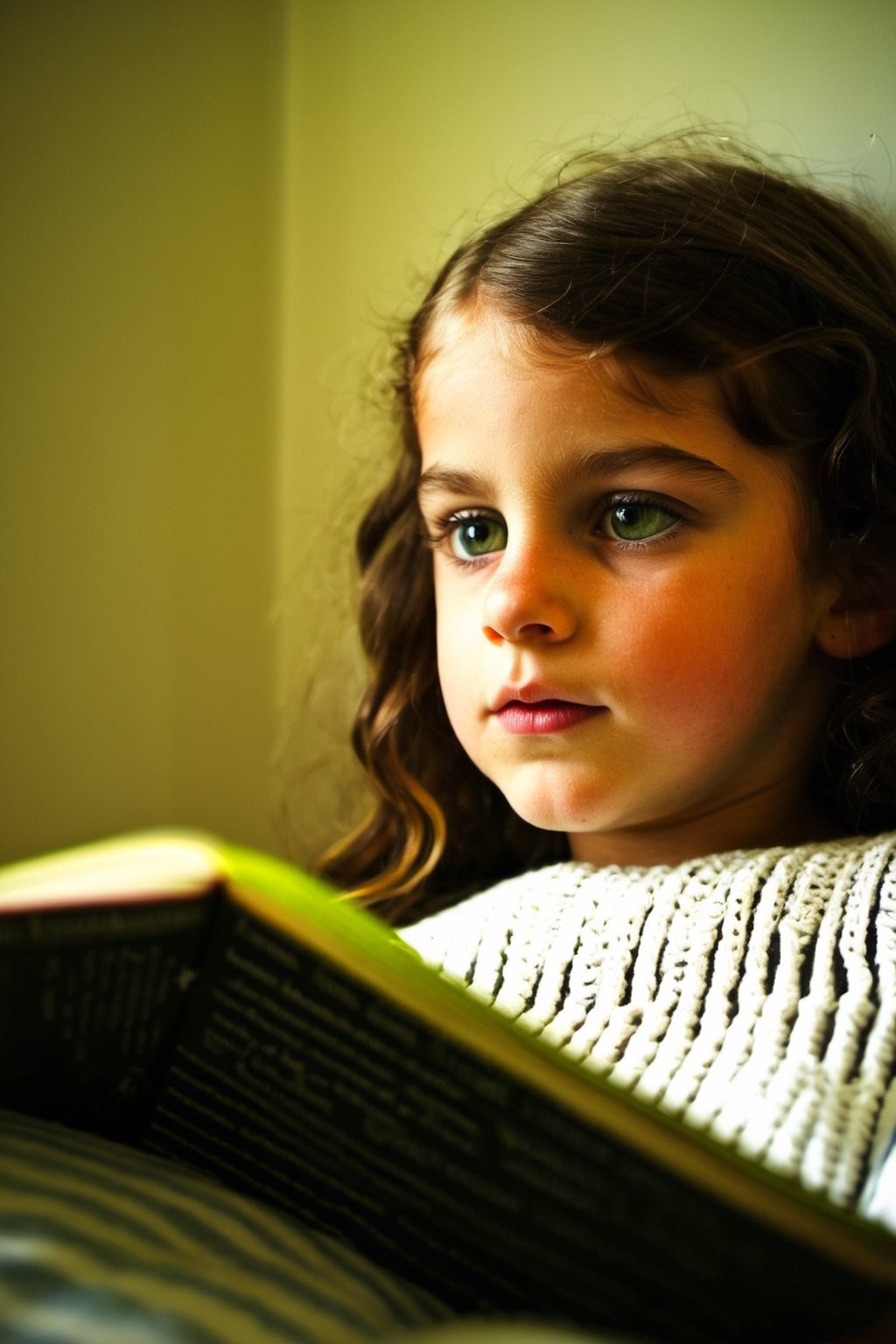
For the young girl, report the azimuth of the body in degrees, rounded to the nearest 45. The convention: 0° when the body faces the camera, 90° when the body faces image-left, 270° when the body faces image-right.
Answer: approximately 45°
